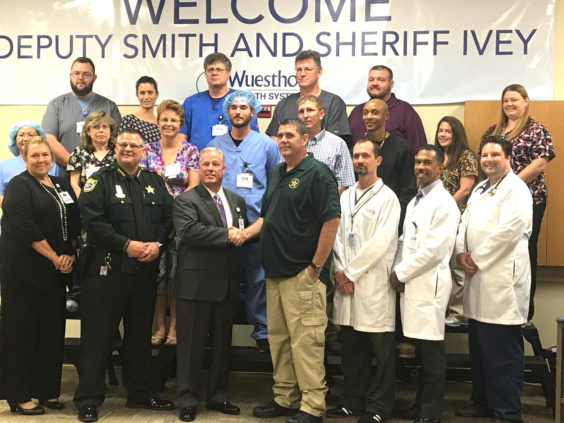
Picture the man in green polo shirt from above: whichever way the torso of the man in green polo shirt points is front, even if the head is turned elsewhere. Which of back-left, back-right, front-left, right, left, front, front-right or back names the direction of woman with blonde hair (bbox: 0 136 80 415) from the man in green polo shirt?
front-right

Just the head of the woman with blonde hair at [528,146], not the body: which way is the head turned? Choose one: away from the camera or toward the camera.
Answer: toward the camera

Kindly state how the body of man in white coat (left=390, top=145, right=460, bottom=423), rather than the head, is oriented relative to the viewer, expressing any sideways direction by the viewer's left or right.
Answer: facing the viewer and to the left of the viewer

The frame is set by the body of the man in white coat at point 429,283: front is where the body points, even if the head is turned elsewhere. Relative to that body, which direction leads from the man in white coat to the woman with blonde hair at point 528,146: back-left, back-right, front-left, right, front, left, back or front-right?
back

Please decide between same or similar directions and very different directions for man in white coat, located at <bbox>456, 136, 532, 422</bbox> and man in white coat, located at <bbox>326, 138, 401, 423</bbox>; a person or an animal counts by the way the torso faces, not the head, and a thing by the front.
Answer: same or similar directions

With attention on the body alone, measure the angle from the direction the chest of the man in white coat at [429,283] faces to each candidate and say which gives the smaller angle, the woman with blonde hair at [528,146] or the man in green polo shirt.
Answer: the man in green polo shirt

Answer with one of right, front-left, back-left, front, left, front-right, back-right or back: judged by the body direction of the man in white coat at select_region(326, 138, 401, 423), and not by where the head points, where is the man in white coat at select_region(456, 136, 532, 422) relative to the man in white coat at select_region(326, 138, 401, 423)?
back-left

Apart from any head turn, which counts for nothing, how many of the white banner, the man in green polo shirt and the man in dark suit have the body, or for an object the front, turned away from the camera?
0

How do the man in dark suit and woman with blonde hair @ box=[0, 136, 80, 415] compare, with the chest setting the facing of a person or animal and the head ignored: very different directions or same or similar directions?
same or similar directions

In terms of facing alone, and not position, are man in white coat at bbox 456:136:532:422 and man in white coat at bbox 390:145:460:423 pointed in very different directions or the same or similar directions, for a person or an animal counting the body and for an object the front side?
same or similar directions

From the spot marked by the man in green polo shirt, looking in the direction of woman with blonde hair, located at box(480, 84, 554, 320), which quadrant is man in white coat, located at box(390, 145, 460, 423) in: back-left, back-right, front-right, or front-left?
front-right

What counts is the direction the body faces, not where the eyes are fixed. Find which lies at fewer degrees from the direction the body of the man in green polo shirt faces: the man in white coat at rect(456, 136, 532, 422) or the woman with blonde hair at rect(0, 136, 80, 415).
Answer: the woman with blonde hair

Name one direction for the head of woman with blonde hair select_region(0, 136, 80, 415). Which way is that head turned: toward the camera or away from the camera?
toward the camera

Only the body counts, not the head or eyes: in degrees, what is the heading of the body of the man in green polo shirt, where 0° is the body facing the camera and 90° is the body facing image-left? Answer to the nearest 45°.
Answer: approximately 45°
